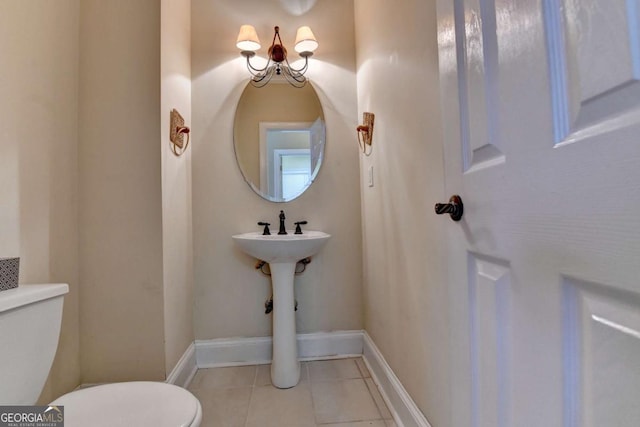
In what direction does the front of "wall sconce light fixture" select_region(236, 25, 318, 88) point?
toward the camera

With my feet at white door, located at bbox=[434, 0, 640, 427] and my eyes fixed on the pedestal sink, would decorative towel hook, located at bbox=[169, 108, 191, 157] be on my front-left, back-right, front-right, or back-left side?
front-left

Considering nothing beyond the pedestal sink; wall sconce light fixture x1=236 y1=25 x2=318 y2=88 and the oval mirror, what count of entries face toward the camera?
3

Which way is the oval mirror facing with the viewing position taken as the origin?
facing the viewer

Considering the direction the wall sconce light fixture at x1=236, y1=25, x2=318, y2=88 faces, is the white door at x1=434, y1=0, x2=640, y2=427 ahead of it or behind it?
ahead

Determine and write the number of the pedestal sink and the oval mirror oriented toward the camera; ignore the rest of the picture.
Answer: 2

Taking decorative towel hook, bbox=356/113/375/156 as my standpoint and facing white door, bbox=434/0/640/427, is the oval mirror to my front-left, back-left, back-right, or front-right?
back-right

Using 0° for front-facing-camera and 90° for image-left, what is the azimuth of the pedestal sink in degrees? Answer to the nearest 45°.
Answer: approximately 0°

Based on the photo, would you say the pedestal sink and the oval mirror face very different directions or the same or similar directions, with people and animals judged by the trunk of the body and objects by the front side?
same or similar directions
